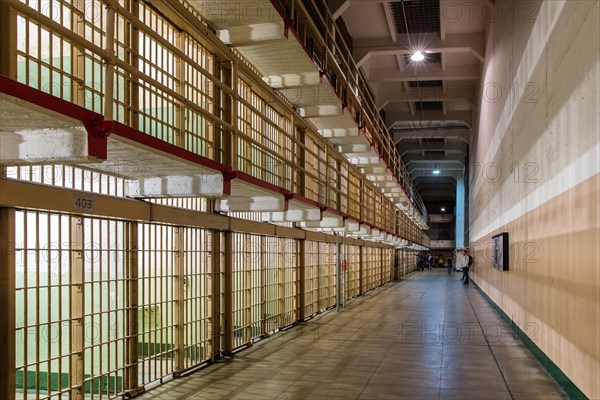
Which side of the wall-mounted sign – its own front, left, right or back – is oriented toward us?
left
